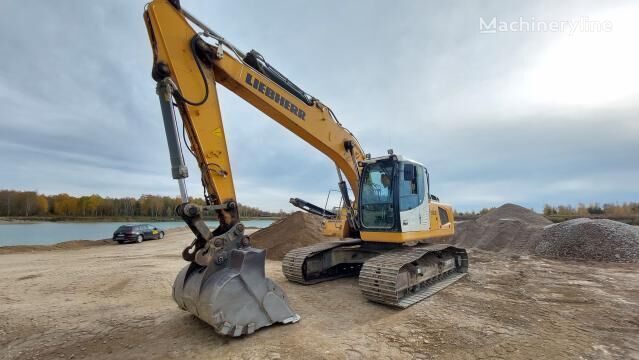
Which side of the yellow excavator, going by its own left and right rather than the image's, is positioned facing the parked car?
right

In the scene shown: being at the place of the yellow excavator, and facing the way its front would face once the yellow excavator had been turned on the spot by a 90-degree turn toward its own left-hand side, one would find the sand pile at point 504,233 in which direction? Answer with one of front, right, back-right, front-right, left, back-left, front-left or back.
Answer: left

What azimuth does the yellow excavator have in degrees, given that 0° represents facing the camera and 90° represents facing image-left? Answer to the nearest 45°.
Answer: approximately 45°

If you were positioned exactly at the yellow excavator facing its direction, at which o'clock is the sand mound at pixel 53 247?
The sand mound is roughly at 3 o'clock from the yellow excavator.

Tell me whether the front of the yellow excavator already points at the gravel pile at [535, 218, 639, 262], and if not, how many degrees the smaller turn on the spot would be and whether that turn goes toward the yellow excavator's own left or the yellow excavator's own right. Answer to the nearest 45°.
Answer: approximately 180°

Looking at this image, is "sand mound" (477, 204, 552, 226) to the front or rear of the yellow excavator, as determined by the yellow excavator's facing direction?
to the rear

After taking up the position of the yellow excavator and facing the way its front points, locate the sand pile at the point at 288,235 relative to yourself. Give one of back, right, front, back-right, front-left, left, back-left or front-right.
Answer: back-right
